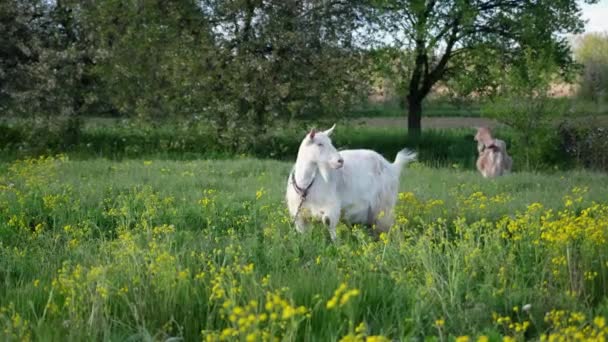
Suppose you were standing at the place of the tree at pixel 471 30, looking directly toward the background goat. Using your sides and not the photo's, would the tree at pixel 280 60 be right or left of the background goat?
right

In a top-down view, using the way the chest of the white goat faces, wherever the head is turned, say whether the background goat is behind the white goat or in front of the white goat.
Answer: behind

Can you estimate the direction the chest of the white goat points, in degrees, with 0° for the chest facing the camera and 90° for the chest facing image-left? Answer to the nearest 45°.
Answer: approximately 45°

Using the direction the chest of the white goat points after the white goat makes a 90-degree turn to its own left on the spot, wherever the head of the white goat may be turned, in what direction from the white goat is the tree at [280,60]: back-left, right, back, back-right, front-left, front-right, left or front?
back-left

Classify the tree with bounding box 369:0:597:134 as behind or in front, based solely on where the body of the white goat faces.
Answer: behind

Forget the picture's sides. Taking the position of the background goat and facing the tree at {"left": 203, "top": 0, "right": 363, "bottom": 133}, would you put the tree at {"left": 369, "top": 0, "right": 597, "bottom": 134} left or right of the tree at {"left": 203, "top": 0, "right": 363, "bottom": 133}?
right
